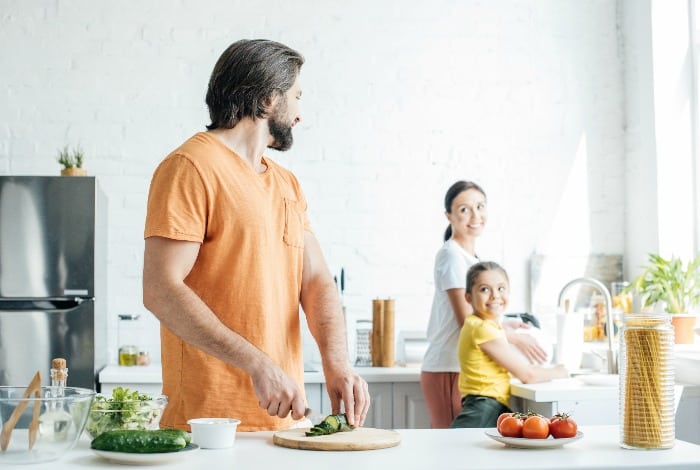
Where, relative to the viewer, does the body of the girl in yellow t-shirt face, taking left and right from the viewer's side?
facing to the right of the viewer

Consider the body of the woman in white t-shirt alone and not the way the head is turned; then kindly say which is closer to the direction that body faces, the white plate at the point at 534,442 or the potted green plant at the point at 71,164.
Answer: the white plate

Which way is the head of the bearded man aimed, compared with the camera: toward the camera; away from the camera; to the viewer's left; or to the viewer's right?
to the viewer's right

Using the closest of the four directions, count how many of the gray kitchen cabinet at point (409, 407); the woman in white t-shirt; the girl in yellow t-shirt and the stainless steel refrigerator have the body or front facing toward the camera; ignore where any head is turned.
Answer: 2

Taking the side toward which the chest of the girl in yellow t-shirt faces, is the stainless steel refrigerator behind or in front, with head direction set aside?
behind

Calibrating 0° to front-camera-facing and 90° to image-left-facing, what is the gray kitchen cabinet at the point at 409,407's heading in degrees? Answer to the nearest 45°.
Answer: approximately 0°

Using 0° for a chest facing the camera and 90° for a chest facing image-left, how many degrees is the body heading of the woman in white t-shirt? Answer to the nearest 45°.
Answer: approximately 270°
